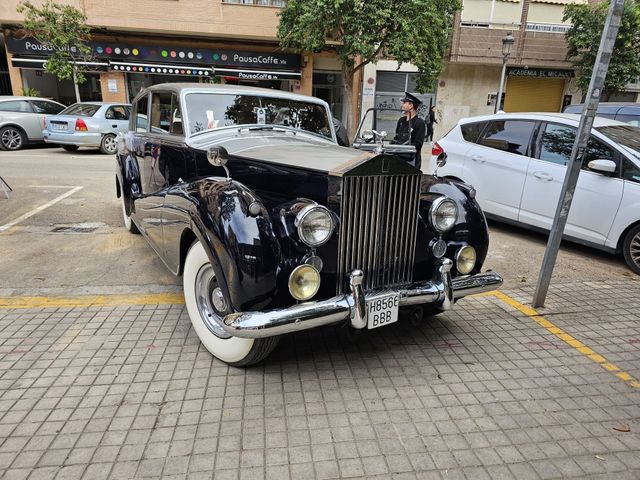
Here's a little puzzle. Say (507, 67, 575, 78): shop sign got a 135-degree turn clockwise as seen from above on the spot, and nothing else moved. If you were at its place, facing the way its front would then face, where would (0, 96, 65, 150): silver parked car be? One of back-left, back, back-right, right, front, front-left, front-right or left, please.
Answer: left

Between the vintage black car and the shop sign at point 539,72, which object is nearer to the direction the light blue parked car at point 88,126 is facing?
the shop sign

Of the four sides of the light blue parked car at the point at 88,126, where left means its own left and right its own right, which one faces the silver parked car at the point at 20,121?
left

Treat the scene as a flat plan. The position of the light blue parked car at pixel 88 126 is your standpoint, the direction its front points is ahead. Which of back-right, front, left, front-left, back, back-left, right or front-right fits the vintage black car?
back-right

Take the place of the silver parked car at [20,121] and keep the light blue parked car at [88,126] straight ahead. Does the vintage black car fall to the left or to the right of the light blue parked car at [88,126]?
right

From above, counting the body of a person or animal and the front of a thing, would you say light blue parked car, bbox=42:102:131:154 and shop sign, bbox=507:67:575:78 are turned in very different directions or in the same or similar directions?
very different directions

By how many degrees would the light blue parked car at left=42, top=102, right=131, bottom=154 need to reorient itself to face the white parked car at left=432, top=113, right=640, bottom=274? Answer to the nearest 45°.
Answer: approximately 90° to its right

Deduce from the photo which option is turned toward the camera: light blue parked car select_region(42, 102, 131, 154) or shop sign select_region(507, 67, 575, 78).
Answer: the shop sign

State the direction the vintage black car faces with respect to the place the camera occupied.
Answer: facing the viewer and to the right of the viewer

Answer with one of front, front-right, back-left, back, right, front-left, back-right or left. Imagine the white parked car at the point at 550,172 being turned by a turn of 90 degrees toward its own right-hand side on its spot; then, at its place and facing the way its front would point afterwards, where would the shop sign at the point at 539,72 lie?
back-right

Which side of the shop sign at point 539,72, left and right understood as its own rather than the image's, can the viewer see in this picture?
front

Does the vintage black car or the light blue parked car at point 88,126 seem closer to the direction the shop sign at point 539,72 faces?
the vintage black car

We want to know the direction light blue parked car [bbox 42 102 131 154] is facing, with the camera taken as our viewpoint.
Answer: facing away from the viewer and to the right of the viewer

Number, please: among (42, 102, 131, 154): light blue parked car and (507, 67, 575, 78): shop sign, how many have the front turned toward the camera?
1

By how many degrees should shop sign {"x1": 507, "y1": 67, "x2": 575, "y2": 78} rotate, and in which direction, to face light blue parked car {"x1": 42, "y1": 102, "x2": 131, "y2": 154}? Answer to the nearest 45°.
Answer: approximately 45° to its right

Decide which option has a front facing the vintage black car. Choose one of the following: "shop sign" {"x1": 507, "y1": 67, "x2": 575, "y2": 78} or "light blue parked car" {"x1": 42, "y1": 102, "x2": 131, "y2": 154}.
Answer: the shop sign
